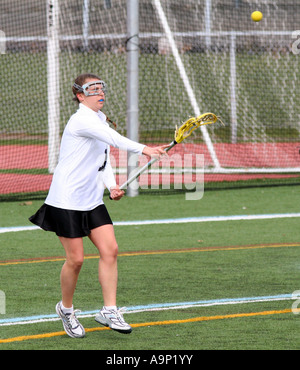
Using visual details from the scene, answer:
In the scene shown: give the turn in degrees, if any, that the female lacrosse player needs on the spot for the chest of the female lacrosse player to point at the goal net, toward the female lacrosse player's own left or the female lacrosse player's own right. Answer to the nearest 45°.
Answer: approximately 135° to the female lacrosse player's own left

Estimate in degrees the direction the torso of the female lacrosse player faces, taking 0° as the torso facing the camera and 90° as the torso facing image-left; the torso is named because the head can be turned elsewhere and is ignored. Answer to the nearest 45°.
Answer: approximately 315°
